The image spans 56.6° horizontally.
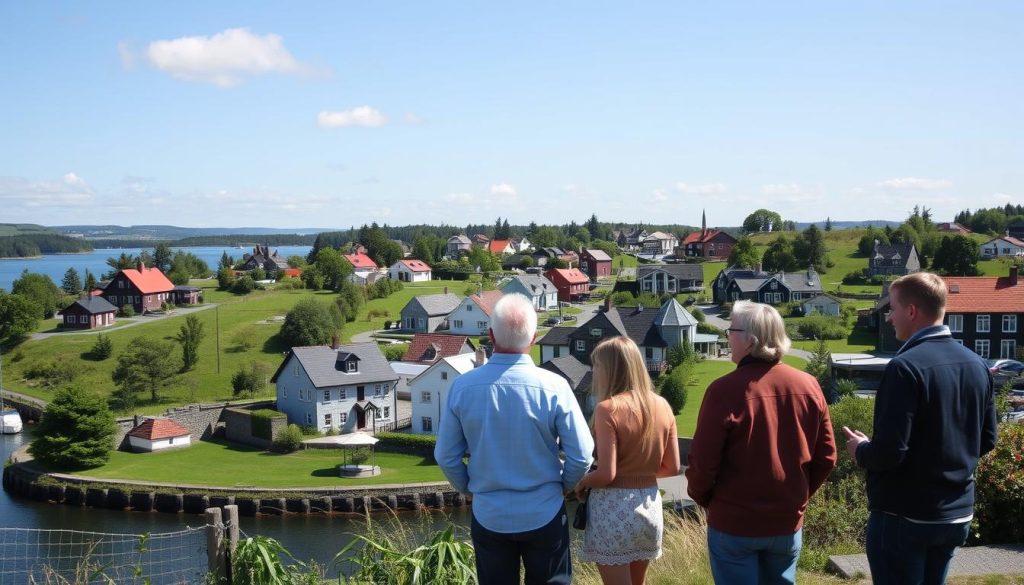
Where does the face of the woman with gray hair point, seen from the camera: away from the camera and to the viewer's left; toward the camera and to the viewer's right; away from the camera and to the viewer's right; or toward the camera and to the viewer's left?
away from the camera and to the viewer's left

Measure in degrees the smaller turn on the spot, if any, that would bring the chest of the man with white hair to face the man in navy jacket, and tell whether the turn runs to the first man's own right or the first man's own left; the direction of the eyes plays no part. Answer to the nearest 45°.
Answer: approximately 90° to the first man's own right

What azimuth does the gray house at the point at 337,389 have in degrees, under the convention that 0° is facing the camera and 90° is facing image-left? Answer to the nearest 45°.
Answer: approximately 315°

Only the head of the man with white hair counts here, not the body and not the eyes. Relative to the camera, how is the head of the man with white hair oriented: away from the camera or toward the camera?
away from the camera

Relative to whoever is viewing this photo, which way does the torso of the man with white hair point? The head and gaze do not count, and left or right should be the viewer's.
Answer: facing away from the viewer

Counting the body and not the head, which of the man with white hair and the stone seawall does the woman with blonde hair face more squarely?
the stone seawall

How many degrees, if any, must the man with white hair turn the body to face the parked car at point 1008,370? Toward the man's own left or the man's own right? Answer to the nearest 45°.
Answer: approximately 45° to the man's own right

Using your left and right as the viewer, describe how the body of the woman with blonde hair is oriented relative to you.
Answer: facing away from the viewer and to the left of the viewer
